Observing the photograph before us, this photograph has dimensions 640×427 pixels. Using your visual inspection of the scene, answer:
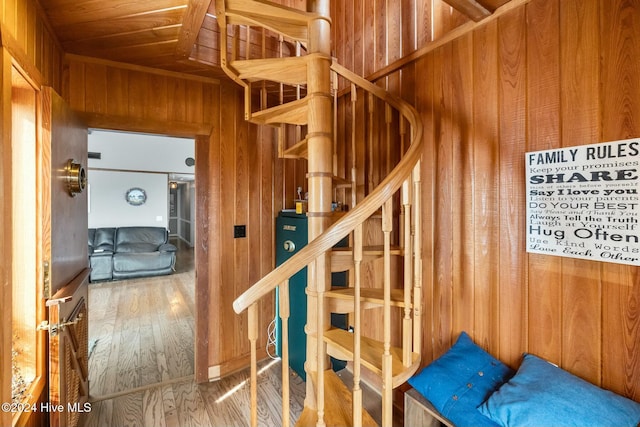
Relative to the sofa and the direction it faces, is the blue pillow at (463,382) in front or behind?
in front

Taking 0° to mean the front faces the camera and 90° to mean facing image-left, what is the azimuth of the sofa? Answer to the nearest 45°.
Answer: approximately 0°

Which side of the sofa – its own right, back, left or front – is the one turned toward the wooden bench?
front

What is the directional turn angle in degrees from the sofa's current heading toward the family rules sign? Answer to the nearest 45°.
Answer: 0° — it already faces it

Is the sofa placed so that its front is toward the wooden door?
yes

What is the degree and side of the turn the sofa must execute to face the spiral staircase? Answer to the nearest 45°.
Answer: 0° — it already faces it
